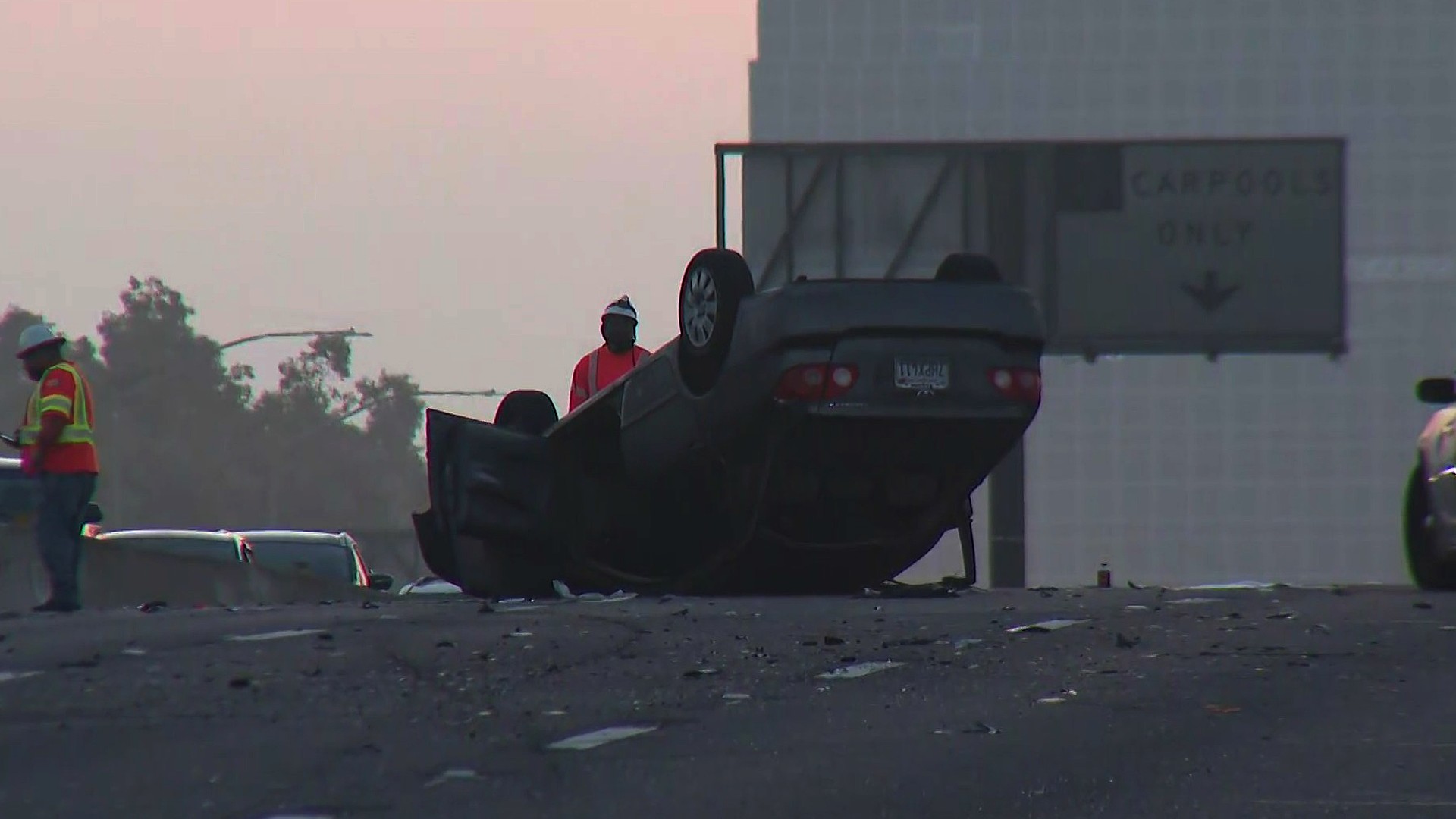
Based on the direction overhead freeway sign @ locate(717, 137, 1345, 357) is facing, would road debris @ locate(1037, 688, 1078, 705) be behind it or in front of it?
in front

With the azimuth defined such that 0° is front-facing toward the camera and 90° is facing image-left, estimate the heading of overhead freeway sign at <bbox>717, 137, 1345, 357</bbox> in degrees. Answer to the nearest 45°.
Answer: approximately 0°

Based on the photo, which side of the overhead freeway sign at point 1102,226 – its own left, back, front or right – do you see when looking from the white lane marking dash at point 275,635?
front

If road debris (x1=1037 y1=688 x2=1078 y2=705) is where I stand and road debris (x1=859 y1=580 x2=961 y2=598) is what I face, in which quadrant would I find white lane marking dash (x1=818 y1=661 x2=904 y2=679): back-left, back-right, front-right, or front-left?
front-left

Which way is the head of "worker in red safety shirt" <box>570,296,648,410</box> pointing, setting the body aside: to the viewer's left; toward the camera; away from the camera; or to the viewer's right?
toward the camera

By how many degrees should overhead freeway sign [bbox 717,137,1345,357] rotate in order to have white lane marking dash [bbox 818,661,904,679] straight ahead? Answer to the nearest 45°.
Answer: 0° — it already faces it

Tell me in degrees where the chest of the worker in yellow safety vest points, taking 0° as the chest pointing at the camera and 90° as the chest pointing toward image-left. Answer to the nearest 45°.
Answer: approximately 90°

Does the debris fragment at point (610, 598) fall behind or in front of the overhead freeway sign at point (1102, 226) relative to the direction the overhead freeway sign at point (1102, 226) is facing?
in front

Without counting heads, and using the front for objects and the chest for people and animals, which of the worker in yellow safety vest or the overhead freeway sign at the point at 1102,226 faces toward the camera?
the overhead freeway sign

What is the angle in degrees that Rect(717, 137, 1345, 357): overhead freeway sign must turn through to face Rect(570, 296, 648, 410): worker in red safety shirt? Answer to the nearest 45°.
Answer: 0° — it already faces them

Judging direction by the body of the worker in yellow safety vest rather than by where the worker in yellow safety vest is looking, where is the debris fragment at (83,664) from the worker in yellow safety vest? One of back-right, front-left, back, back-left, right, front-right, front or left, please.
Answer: left

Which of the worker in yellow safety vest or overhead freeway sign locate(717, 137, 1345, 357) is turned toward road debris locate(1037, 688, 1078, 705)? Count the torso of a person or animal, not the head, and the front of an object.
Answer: the overhead freeway sign

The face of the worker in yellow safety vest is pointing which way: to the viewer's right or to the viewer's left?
to the viewer's left

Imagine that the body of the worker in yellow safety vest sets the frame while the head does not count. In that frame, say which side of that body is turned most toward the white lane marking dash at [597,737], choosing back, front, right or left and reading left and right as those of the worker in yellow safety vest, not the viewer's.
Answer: left
